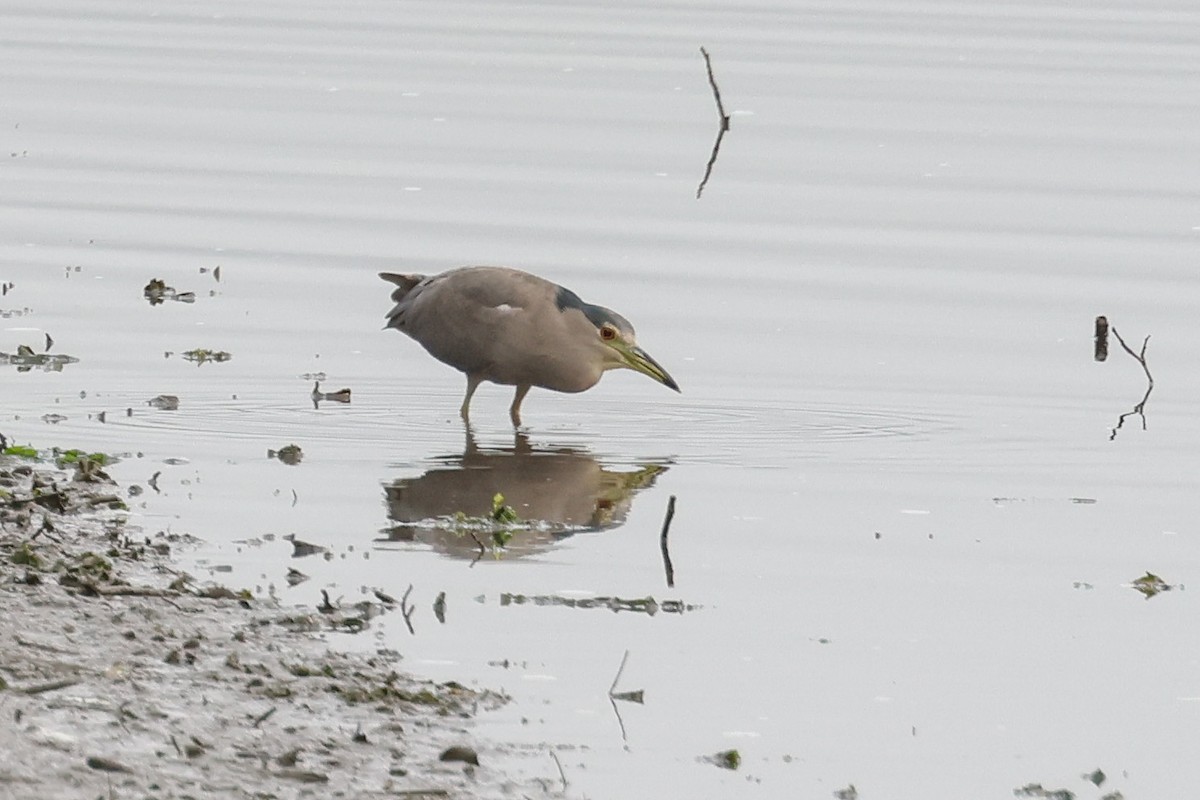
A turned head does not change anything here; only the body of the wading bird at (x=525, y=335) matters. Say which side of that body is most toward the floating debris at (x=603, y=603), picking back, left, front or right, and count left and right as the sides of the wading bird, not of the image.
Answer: right

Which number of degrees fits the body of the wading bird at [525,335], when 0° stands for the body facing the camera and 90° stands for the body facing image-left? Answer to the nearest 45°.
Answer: approximately 270°

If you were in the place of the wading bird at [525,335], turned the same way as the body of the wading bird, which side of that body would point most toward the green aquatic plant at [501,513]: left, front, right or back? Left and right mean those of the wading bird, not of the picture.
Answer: right

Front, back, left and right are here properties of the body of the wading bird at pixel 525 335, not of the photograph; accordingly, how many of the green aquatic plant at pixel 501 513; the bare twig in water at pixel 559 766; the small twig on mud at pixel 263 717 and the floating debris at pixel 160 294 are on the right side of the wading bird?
3

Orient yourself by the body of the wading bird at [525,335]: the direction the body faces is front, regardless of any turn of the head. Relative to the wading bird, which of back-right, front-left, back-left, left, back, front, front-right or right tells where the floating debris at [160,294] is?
back-left

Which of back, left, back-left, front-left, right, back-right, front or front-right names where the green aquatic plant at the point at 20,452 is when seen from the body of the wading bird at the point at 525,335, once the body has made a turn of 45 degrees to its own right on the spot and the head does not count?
right

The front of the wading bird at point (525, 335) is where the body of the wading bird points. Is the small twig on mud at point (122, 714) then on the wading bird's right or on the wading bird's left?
on the wading bird's right

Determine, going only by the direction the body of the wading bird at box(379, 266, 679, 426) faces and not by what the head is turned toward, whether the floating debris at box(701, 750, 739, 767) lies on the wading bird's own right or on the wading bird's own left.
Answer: on the wading bird's own right
